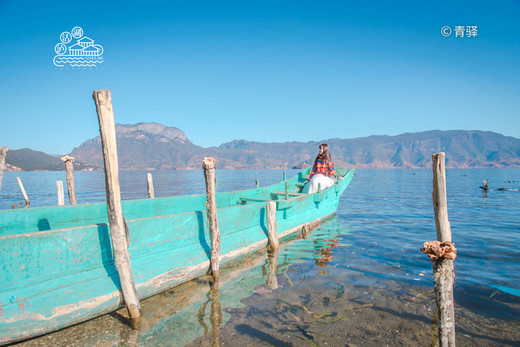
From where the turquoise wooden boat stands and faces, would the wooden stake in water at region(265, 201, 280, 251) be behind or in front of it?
in front

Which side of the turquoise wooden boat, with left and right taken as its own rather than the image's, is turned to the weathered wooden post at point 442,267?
right

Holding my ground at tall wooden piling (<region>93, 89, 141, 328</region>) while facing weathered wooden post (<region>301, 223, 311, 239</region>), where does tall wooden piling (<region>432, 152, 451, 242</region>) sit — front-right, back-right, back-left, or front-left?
front-right

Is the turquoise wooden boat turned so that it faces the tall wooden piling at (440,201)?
no

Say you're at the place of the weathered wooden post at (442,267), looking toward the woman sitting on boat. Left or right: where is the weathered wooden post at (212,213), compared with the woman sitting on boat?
left

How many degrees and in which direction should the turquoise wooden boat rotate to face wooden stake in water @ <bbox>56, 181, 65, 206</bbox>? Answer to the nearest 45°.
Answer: approximately 45° to its left

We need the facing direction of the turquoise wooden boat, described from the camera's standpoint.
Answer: facing away from the viewer and to the right of the viewer
